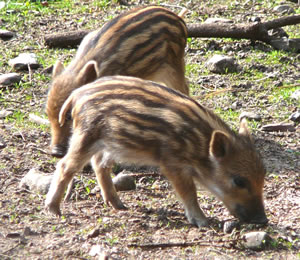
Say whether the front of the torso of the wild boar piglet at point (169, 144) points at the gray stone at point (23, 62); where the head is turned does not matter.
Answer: no

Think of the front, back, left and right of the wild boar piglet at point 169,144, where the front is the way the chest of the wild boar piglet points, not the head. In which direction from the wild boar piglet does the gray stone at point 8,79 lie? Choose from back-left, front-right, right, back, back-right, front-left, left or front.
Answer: back-left

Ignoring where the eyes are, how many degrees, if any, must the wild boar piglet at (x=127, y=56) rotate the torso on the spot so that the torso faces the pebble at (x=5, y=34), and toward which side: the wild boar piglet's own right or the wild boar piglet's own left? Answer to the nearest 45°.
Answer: approximately 90° to the wild boar piglet's own right

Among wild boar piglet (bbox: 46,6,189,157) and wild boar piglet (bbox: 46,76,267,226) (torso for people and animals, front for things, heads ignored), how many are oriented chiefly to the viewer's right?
1

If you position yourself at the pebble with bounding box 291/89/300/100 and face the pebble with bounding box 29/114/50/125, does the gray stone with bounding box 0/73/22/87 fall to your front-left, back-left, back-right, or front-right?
front-right

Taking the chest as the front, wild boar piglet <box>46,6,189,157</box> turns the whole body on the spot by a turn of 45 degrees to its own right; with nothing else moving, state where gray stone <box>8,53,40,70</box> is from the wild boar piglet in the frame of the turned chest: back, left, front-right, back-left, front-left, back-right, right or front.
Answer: front-right

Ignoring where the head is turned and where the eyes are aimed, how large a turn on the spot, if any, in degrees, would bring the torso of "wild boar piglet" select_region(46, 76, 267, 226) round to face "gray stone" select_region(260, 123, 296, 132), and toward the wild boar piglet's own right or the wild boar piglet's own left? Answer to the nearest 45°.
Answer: approximately 45° to the wild boar piglet's own left

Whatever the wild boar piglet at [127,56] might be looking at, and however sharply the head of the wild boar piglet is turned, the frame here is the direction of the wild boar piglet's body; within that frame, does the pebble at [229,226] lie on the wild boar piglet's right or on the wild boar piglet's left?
on the wild boar piglet's left

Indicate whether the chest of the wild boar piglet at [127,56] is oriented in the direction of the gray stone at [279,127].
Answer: no

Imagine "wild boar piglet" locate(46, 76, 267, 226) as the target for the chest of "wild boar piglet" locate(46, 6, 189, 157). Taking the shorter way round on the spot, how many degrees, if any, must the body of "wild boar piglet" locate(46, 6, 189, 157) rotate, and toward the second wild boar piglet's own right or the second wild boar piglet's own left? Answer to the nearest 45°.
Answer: approximately 45° to the second wild boar piglet's own left

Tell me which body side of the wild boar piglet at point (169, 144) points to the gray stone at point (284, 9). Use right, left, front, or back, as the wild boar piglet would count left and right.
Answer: left

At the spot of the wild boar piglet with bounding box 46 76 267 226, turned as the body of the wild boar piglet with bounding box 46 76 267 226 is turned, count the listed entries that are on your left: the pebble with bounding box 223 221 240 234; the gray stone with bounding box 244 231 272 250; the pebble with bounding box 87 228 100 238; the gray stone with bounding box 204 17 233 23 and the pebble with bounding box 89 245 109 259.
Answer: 1

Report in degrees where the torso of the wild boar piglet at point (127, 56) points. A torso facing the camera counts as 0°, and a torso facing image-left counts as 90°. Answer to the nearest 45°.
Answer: approximately 45°

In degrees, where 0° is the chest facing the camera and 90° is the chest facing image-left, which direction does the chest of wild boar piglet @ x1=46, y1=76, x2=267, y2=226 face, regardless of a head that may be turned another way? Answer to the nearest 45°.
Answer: approximately 270°

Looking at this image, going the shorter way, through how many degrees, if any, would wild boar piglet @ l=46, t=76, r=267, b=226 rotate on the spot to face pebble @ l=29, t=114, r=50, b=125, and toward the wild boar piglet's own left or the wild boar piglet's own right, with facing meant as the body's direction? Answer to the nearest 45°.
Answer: approximately 135° to the wild boar piglet's own left

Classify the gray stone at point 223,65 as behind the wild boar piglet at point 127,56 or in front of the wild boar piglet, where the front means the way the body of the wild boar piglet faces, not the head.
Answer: behind

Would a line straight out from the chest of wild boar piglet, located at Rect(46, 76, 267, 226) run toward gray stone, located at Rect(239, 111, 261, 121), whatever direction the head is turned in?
no

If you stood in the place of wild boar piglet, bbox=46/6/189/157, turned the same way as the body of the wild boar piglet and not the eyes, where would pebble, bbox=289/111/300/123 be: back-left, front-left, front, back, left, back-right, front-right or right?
back-left

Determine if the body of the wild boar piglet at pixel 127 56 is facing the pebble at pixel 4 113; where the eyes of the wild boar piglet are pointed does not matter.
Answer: no
